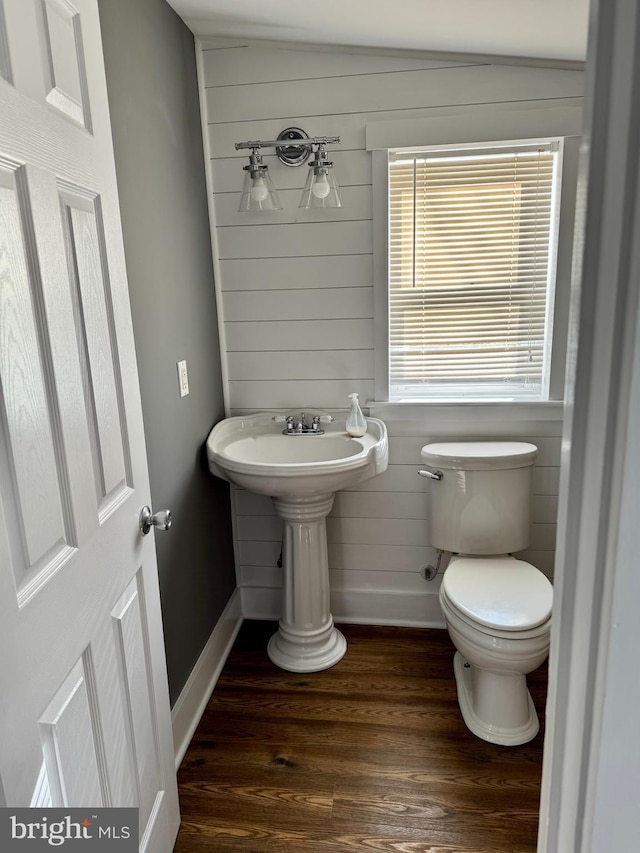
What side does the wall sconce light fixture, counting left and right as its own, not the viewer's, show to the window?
left

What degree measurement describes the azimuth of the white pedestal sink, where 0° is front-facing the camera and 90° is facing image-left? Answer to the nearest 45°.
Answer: approximately 0°

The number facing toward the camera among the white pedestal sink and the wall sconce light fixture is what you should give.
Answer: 2

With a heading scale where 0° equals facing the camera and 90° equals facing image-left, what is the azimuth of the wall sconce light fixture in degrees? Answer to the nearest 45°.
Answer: approximately 0°

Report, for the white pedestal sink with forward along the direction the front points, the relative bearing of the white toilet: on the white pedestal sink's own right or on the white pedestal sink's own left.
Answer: on the white pedestal sink's own left

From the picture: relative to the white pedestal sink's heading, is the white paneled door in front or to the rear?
in front

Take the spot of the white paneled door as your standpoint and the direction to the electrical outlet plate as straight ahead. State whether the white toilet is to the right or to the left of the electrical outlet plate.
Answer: right
